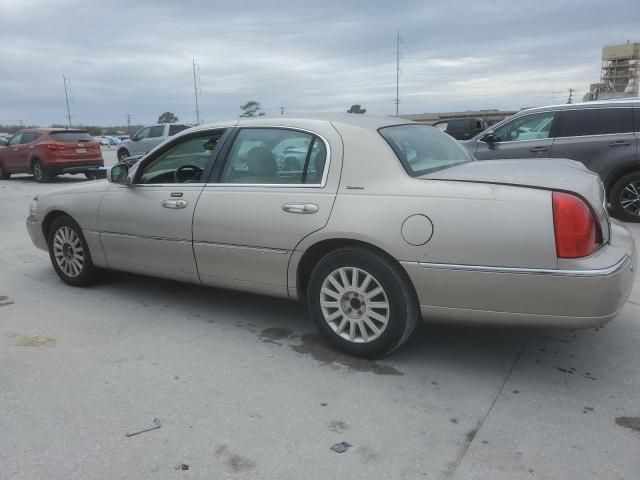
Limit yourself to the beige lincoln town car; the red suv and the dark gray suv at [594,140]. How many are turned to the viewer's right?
0

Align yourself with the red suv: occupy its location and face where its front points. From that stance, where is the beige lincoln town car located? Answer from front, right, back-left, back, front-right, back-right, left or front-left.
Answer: back-left

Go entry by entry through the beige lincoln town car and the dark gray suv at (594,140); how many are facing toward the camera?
0

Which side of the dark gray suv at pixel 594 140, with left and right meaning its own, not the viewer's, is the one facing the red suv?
front

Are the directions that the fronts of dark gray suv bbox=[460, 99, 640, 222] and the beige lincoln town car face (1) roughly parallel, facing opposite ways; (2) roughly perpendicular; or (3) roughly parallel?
roughly parallel

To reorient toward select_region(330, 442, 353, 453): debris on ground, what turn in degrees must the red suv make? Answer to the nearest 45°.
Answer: approximately 135° to its left

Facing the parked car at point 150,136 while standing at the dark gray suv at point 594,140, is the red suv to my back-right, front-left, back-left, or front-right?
front-left

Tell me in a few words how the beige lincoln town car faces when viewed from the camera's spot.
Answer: facing away from the viewer and to the left of the viewer

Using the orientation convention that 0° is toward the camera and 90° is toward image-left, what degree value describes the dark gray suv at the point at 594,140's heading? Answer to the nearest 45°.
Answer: approximately 90°

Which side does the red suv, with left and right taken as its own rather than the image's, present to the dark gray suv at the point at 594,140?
back

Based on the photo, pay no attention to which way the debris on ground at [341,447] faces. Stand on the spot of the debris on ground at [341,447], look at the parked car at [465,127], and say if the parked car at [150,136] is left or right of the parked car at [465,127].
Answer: left

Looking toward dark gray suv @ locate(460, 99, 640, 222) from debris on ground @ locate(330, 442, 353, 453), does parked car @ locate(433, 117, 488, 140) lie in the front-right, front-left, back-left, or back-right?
front-left

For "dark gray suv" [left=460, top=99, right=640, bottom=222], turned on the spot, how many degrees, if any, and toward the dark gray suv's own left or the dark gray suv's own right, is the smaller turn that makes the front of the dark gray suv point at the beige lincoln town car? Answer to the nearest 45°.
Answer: approximately 90° to the dark gray suv's own left

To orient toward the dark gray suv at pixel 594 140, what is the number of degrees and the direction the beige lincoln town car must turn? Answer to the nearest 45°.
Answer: approximately 90° to its right

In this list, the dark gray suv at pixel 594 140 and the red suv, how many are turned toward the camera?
0

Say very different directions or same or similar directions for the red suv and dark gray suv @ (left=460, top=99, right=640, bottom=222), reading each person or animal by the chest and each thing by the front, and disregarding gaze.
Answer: same or similar directions
